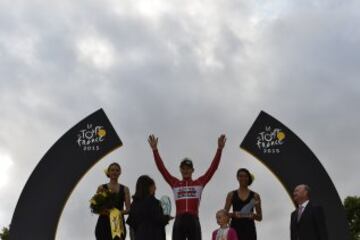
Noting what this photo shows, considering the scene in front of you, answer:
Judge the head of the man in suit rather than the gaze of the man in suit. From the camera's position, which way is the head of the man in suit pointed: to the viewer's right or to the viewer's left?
to the viewer's left

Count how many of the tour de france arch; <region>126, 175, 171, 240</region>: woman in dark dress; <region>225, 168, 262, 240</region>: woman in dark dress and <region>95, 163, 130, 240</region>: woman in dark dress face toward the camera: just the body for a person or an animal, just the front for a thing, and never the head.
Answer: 3

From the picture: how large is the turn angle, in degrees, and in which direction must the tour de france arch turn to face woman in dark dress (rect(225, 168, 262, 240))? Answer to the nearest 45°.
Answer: approximately 45° to its left

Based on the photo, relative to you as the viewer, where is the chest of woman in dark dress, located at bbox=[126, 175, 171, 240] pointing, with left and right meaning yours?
facing away from the viewer and to the right of the viewer

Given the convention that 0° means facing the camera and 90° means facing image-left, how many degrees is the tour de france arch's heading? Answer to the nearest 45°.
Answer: approximately 0°

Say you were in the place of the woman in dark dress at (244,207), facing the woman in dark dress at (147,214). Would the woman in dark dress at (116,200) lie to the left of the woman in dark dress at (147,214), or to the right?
right

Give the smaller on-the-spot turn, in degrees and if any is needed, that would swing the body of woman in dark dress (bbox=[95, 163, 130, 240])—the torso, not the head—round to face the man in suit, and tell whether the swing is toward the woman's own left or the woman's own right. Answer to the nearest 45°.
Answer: approximately 45° to the woman's own left

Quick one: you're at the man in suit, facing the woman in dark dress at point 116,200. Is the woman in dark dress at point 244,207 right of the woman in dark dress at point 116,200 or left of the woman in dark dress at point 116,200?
right

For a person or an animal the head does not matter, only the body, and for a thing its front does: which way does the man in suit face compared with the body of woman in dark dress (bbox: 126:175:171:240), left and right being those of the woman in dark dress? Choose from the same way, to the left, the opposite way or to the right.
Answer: the opposite way

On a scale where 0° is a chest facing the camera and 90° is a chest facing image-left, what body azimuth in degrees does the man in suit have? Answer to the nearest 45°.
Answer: approximately 45°
